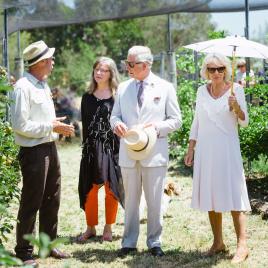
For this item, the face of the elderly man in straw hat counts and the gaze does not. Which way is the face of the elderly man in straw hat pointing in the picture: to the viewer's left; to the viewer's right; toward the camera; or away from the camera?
to the viewer's right

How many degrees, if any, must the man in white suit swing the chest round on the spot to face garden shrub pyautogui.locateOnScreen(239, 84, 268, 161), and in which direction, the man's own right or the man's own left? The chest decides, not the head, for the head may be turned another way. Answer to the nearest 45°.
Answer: approximately 135° to the man's own left

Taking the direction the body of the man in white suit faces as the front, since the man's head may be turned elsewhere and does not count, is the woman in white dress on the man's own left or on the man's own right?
on the man's own left

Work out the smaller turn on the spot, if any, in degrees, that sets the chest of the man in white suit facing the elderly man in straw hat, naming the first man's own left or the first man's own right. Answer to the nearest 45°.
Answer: approximately 90° to the first man's own right

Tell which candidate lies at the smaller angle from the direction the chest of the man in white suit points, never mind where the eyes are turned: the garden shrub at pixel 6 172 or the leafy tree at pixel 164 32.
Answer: the garden shrub

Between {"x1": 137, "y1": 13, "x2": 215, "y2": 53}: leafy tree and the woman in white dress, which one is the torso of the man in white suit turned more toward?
the woman in white dress

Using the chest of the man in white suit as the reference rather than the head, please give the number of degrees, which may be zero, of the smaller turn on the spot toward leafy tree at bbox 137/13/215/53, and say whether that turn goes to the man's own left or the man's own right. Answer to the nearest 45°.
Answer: approximately 180°

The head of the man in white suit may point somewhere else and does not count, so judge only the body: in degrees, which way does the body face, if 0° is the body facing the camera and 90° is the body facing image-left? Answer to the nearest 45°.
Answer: approximately 0°
